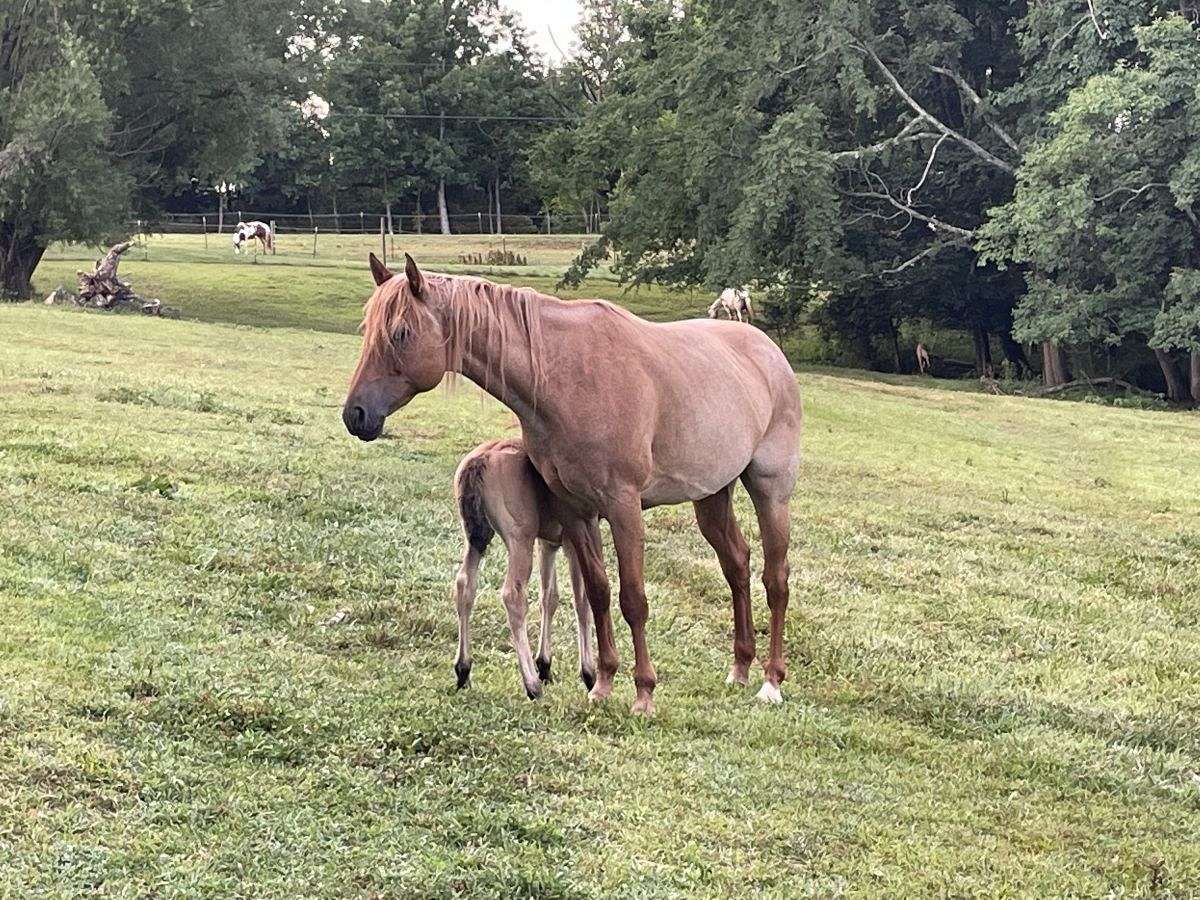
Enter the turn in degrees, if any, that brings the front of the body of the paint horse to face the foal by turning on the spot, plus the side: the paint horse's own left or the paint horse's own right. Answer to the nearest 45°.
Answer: approximately 90° to the paint horse's own left

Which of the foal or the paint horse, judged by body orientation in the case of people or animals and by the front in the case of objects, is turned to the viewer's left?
the paint horse

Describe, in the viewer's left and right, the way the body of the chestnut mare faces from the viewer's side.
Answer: facing the viewer and to the left of the viewer

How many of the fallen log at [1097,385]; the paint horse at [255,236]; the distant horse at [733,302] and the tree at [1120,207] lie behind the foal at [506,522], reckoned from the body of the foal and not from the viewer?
0

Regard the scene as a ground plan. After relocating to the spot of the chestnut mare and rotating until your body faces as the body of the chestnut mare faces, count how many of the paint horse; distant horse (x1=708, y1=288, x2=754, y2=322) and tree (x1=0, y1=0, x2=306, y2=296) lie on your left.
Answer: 0

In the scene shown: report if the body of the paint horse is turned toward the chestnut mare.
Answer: no

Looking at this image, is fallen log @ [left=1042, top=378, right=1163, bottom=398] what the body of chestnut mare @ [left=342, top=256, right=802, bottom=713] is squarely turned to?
no

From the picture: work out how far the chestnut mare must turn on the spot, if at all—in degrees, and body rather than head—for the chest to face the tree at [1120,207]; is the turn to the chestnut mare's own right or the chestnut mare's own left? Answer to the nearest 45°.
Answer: approximately 180°

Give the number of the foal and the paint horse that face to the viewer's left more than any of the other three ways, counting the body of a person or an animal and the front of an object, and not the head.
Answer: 1

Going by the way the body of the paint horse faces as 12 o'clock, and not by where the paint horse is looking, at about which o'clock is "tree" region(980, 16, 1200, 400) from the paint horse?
The tree is roughly at 8 o'clock from the paint horse.

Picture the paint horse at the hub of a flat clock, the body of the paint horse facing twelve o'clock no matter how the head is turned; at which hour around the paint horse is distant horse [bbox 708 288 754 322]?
The distant horse is roughly at 8 o'clock from the paint horse.

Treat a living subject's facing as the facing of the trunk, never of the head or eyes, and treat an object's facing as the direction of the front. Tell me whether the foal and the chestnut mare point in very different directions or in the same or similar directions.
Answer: very different directions

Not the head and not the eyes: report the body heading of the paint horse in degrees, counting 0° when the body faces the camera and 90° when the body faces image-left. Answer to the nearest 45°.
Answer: approximately 90°

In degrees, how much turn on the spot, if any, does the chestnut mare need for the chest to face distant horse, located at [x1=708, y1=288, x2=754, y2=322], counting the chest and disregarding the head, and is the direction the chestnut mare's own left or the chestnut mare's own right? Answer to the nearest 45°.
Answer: approximately 135° to the chestnut mare's own right

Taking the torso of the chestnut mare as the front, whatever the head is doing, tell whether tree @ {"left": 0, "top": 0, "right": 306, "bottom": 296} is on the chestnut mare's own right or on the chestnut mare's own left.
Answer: on the chestnut mare's own right

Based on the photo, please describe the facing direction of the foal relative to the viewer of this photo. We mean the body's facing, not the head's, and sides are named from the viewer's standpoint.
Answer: facing away from the viewer and to the right of the viewer

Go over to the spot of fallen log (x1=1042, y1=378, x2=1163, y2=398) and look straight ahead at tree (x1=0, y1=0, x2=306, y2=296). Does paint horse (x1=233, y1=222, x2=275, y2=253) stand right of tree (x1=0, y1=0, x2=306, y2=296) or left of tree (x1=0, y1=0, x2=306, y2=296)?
right
